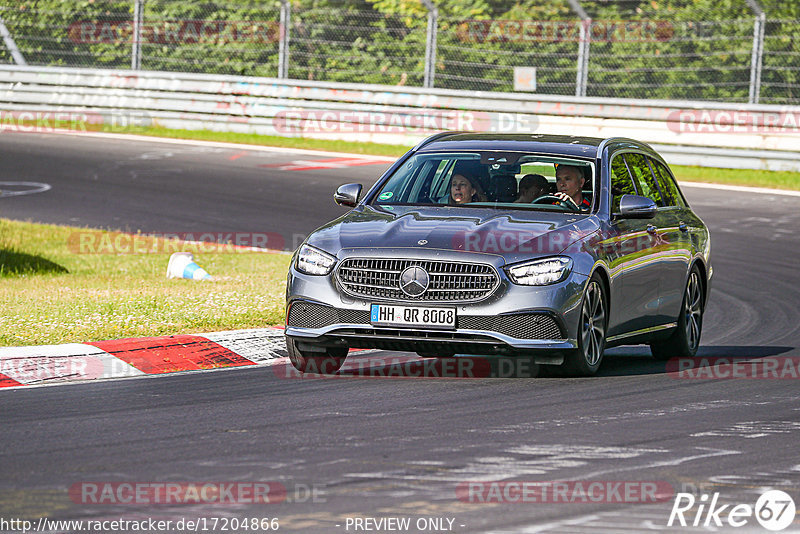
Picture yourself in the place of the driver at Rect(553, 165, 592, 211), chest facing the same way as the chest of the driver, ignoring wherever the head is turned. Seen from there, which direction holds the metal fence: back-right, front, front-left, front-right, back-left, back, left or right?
back-right

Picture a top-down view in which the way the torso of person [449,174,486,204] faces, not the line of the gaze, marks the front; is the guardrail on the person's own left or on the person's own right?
on the person's own right

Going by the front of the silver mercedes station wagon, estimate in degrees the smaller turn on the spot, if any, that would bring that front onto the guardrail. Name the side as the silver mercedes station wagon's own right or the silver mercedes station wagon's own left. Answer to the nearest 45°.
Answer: approximately 135° to the silver mercedes station wagon's own right

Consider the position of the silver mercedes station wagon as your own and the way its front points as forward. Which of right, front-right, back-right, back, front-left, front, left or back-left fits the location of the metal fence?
back-right

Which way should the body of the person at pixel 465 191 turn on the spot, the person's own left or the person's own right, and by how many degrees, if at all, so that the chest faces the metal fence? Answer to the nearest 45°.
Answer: approximately 135° to the person's own right
